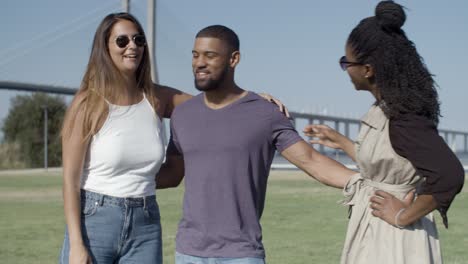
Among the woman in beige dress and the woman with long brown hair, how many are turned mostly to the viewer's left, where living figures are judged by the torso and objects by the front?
1

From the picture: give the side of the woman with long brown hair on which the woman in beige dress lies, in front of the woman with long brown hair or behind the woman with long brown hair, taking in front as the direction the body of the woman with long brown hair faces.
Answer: in front

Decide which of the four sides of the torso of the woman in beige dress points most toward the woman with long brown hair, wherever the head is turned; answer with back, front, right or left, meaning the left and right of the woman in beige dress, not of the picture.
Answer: front

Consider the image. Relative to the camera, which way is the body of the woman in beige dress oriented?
to the viewer's left

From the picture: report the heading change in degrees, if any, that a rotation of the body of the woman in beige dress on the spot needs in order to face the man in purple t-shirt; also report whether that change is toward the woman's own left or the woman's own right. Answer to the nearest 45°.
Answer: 0° — they already face them

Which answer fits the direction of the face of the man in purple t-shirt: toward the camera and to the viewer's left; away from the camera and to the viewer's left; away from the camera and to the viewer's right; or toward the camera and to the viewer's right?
toward the camera and to the viewer's left

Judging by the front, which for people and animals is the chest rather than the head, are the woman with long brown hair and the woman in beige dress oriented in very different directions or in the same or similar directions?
very different directions

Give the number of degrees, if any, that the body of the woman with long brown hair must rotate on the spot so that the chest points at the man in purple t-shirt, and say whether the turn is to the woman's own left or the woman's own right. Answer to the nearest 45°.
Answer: approximately 45° to the woman's own left

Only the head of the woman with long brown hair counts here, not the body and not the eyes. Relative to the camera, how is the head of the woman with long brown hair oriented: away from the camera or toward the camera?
toward the camera

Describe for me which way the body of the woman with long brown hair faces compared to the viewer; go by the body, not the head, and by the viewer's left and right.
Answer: facing the viewer and to the right of the viewer

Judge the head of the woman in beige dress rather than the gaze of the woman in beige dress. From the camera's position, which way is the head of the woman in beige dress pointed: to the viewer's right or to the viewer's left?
to the viewer's left
